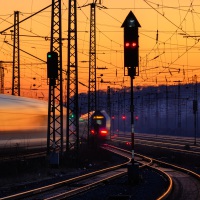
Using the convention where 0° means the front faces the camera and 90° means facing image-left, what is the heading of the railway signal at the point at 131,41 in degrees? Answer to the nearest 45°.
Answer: approximately 0°

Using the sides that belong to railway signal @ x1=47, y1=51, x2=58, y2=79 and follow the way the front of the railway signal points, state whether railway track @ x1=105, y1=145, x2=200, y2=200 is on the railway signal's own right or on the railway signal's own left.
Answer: on the railway signal's own left

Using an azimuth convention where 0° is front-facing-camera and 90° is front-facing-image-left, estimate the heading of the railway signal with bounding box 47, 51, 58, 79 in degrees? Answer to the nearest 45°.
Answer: approximately 0°

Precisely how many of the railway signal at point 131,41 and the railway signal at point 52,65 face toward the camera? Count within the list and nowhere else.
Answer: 2

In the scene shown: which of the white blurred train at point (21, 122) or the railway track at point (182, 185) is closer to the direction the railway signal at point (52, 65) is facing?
the railway track
